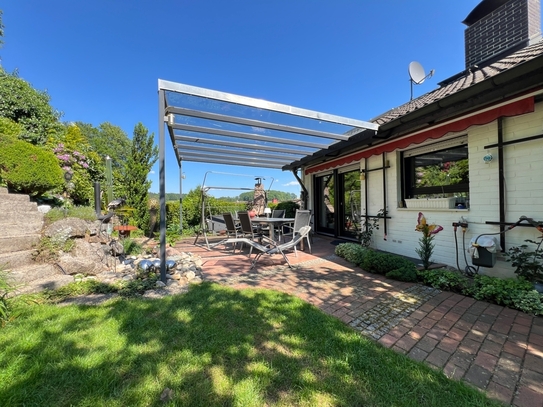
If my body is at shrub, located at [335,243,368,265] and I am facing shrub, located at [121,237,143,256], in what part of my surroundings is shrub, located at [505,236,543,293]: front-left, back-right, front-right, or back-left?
back-left

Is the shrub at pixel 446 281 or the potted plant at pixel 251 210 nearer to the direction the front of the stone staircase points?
the shrub
